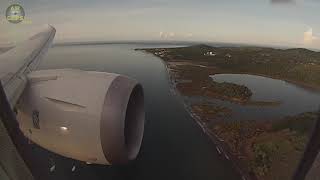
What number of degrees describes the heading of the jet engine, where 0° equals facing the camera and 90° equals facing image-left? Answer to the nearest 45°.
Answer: approximately 270°

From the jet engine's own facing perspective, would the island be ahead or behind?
ahead
